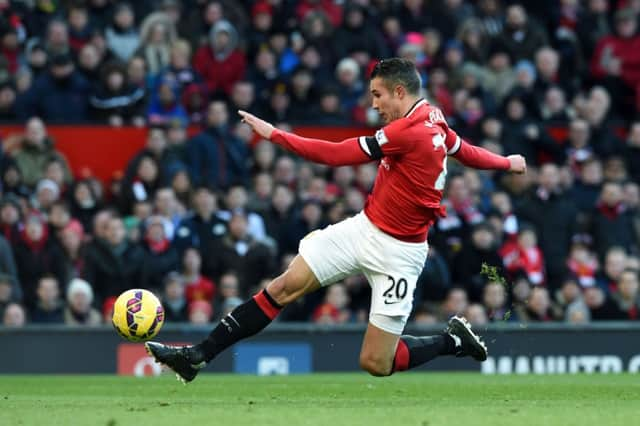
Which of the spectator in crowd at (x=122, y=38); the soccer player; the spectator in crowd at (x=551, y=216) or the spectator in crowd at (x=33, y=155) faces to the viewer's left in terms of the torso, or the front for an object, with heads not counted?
the soccer player

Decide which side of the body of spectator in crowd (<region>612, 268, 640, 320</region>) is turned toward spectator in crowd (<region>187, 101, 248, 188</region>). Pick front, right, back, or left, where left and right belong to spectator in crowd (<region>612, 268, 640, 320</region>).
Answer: right

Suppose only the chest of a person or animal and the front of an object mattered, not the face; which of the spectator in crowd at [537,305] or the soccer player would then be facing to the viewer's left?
the soccer player

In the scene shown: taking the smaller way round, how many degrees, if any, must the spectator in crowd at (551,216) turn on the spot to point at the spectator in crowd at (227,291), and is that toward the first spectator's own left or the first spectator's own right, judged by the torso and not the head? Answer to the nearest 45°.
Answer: approximately 45° to the first spectator's own right

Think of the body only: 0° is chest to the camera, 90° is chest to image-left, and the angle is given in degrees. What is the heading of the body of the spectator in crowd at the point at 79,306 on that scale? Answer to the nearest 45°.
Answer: approximately 0°

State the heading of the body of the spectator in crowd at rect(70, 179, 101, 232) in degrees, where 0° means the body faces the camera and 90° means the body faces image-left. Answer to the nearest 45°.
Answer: approximately 0°

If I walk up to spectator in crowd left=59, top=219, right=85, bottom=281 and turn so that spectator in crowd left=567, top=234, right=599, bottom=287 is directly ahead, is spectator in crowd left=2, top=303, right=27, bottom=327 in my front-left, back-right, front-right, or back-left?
back-right
